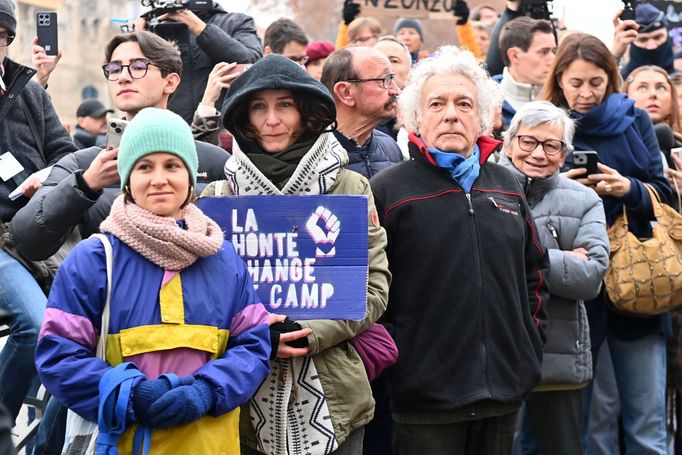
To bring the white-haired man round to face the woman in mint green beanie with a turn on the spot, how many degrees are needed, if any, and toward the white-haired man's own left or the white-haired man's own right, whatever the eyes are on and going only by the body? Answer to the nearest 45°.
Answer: approximately 45° to the white-haired man's own right

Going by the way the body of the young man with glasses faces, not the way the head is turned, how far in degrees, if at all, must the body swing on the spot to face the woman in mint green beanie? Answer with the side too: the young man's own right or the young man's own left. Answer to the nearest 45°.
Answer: approximately 45° to the young man's own left

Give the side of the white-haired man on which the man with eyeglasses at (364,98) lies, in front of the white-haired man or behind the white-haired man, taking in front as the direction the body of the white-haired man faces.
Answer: behind

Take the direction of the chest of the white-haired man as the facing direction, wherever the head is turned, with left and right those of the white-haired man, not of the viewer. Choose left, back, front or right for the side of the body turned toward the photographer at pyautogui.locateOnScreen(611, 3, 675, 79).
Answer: back
